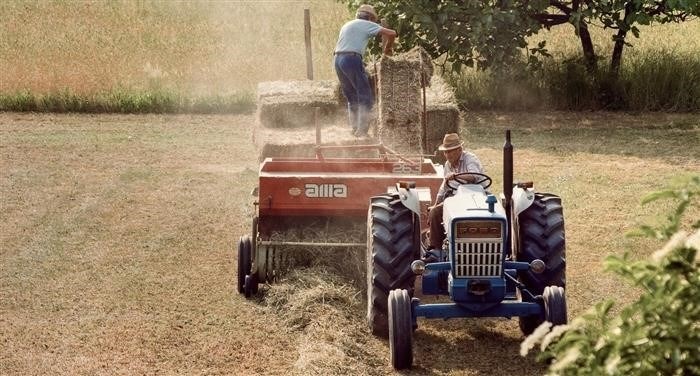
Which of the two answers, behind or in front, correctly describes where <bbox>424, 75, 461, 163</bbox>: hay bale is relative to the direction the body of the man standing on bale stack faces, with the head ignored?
in front

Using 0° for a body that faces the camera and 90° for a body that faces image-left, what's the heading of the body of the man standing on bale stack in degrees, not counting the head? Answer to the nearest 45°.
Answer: approximately 225°

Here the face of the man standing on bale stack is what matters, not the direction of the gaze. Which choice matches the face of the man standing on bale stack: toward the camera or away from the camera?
away from the camera

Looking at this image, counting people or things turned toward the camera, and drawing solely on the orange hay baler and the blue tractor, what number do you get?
2

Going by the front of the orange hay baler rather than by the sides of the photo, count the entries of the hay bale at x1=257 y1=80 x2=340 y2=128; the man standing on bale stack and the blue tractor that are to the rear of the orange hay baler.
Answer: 2

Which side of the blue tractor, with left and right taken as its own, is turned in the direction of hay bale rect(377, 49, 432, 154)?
back

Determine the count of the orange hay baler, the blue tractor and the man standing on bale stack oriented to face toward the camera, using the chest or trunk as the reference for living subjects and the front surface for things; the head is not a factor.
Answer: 2

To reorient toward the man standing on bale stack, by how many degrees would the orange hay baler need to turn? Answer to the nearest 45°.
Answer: approximately 180°

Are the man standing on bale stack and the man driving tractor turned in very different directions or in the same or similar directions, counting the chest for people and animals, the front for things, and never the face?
very different directions

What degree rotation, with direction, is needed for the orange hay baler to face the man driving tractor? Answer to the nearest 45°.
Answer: approximately 45° to its left
